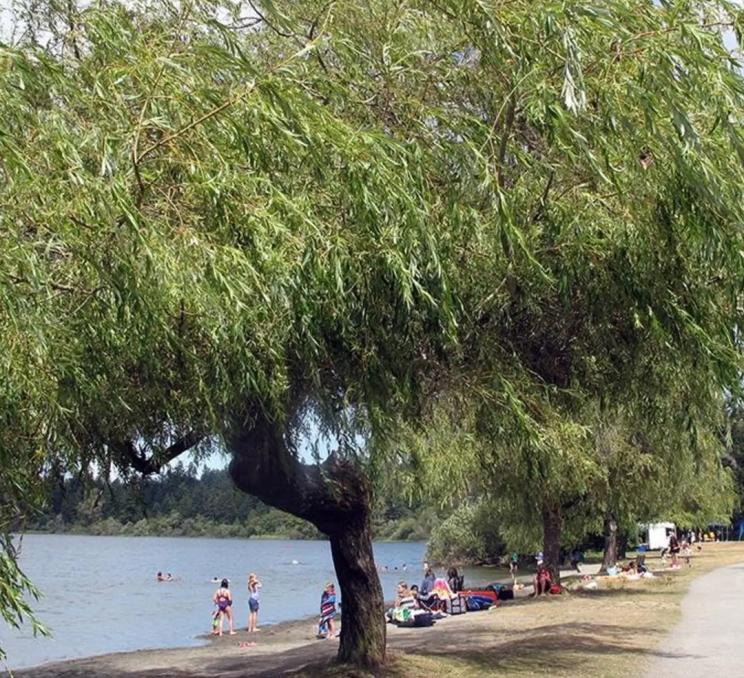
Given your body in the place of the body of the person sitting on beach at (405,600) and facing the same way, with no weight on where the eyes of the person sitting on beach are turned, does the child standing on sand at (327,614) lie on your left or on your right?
on your left

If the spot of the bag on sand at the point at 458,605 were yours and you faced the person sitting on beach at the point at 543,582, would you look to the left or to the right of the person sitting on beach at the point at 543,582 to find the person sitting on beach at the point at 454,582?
left

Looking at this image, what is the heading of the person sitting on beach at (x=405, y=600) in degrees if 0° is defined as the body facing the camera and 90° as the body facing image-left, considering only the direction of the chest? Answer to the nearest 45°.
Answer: approximately 90°

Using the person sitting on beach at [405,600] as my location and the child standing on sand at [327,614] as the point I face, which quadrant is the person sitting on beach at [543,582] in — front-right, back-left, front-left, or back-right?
back-left

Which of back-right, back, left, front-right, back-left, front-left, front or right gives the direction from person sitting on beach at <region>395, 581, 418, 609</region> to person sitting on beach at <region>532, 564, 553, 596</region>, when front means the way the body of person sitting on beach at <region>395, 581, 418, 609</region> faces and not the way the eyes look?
back-right

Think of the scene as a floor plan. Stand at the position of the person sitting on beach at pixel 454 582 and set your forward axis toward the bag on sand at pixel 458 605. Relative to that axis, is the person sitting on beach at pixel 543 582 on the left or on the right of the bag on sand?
left
